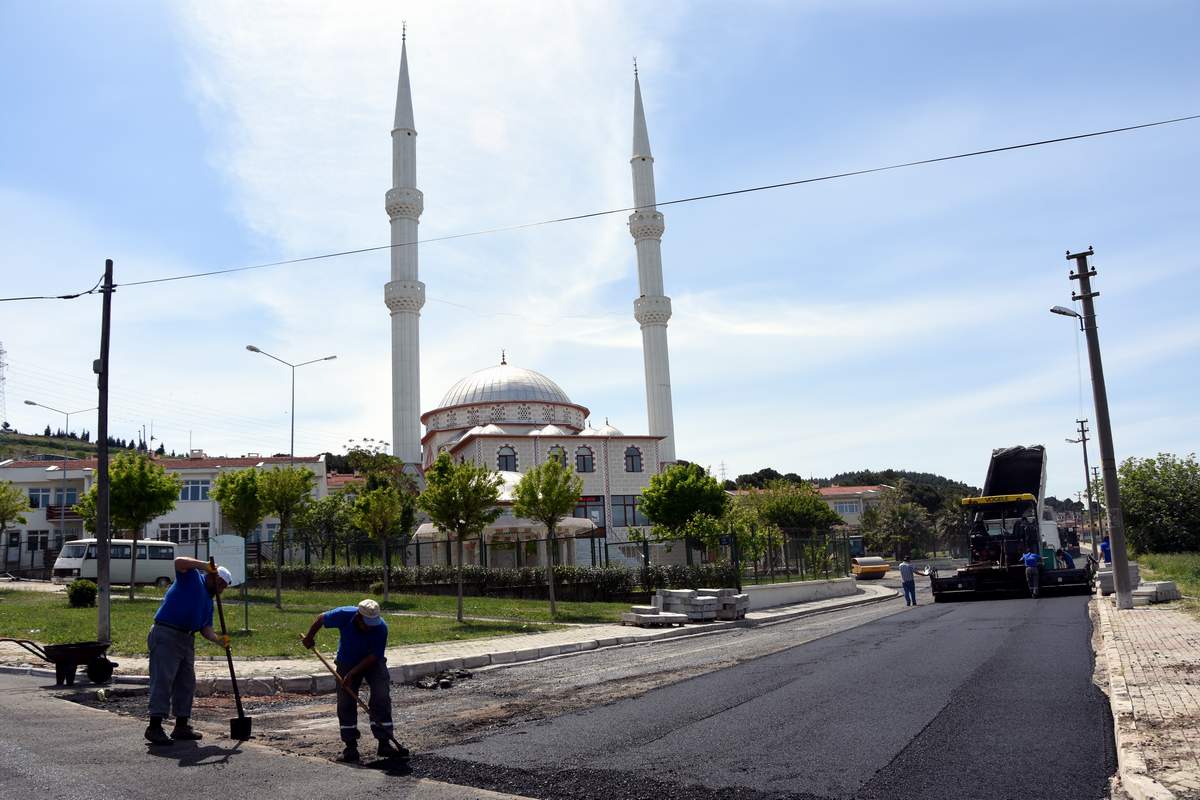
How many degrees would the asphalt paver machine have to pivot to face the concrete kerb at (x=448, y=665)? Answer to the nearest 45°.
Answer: approximately 135° to its left

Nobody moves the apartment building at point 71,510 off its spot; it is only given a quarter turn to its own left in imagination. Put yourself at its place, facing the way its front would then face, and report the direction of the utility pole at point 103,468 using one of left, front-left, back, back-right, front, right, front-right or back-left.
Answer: right

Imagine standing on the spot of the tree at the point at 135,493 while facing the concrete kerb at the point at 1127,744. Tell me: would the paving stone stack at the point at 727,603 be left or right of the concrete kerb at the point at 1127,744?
left

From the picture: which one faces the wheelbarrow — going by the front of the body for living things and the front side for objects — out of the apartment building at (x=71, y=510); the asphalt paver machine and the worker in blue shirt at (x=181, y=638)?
the apartment building

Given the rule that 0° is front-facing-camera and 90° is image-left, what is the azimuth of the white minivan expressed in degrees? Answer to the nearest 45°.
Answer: approximately 45°

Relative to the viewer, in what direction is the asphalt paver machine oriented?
away from the camera

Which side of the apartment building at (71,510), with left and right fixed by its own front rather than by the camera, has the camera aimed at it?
front

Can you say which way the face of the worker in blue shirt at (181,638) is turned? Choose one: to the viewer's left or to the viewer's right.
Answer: to the viewer's right

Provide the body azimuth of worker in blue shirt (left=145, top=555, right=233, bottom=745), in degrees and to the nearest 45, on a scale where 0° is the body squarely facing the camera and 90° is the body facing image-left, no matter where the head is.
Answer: approximately 270°

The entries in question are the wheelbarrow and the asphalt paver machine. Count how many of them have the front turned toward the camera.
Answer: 0

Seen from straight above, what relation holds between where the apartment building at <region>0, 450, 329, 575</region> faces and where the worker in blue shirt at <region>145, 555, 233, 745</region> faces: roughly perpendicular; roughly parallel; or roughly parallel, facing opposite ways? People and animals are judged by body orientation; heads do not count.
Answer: roughly perpendicular

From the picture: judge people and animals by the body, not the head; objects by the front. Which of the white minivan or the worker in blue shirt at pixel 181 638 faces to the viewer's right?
the worker in blue shirt

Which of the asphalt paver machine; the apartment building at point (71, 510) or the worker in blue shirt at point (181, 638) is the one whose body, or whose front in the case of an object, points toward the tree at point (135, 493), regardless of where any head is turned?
the apartment building

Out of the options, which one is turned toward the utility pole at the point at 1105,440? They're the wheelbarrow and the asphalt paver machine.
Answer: the wheelbarrow

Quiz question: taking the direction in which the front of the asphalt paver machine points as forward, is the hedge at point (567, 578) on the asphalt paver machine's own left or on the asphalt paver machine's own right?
on the asphalt paver machine's own left
